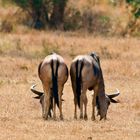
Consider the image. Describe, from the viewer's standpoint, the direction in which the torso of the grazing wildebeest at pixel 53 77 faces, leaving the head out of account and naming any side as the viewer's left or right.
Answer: facing away from the viewer

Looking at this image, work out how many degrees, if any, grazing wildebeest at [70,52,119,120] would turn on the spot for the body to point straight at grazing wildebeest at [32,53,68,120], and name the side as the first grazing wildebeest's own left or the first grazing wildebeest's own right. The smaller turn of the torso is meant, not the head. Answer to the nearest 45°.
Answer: approximately 135° to the first grazing wildebeest's own left

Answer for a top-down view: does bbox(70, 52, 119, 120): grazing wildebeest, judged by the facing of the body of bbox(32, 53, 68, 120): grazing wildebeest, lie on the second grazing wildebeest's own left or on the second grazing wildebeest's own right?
on the second grazing wildebeest's own right

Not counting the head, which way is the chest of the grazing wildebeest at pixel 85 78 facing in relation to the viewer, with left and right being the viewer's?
facing away from the viewer and to the right of the viewer
